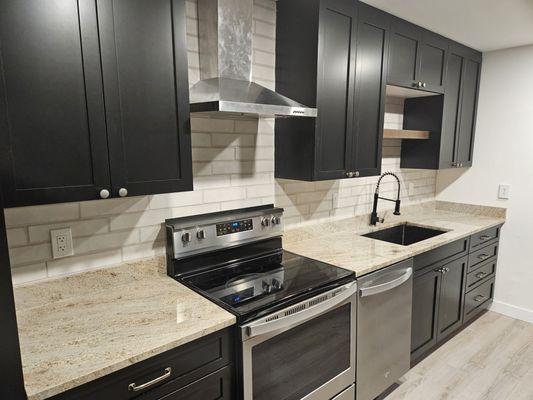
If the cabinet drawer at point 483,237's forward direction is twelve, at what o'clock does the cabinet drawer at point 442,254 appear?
the cabinet drawer at point 442,254 is roughly at 2 o'clock from the cabinet drawer at point 483,237.

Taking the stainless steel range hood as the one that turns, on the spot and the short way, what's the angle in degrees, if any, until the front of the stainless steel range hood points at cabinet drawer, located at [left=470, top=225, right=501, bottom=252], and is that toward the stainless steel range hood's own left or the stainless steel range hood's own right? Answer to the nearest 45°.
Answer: approximately 90° to the stainless steel range hood's own left

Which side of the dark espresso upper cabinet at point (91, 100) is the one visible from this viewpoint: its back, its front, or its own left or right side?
front

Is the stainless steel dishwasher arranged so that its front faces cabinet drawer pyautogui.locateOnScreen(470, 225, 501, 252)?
no

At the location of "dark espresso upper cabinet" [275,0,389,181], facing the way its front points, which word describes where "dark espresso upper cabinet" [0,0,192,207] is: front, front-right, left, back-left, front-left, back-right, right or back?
right

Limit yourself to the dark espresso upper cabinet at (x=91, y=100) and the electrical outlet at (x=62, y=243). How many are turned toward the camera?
2

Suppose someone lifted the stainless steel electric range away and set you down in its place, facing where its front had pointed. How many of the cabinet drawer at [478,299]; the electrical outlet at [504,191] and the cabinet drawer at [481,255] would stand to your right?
0

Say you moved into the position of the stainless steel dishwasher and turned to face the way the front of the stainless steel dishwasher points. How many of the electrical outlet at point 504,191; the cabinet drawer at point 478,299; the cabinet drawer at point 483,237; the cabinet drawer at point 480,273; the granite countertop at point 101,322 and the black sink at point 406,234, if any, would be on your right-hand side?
1

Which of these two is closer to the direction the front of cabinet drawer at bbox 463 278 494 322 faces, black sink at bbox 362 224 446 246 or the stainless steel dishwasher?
the stainless steel dishwasher

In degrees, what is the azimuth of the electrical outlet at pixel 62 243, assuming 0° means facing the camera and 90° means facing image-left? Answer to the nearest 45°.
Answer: approximately 0°

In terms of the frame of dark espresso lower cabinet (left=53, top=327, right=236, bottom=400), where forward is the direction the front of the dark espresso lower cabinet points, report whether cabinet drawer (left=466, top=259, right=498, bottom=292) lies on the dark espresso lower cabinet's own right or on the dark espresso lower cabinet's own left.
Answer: on the dark espresso lower cabinet's own left

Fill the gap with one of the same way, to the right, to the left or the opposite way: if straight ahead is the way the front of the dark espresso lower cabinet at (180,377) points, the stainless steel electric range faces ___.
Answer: the same way

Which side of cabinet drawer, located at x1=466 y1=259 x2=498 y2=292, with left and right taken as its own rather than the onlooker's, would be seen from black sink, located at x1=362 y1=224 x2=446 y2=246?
right

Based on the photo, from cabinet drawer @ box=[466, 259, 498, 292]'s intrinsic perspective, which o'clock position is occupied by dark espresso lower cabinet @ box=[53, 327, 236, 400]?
The dark espresso lower cabinet is roughly at 2 o'clock from the cabinet drawer.

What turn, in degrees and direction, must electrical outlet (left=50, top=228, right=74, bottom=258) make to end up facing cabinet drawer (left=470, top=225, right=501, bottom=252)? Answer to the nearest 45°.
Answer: approximately 90° to its left

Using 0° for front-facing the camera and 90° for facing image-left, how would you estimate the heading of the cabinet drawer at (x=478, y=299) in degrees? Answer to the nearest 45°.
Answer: approximately 315°

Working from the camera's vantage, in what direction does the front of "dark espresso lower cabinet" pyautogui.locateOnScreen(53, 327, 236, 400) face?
facing the viewer and to the right of the viewer

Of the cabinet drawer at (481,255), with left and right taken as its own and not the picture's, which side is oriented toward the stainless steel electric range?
right

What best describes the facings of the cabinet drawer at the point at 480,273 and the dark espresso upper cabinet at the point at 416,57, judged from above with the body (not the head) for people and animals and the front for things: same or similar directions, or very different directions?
same or similar directions
